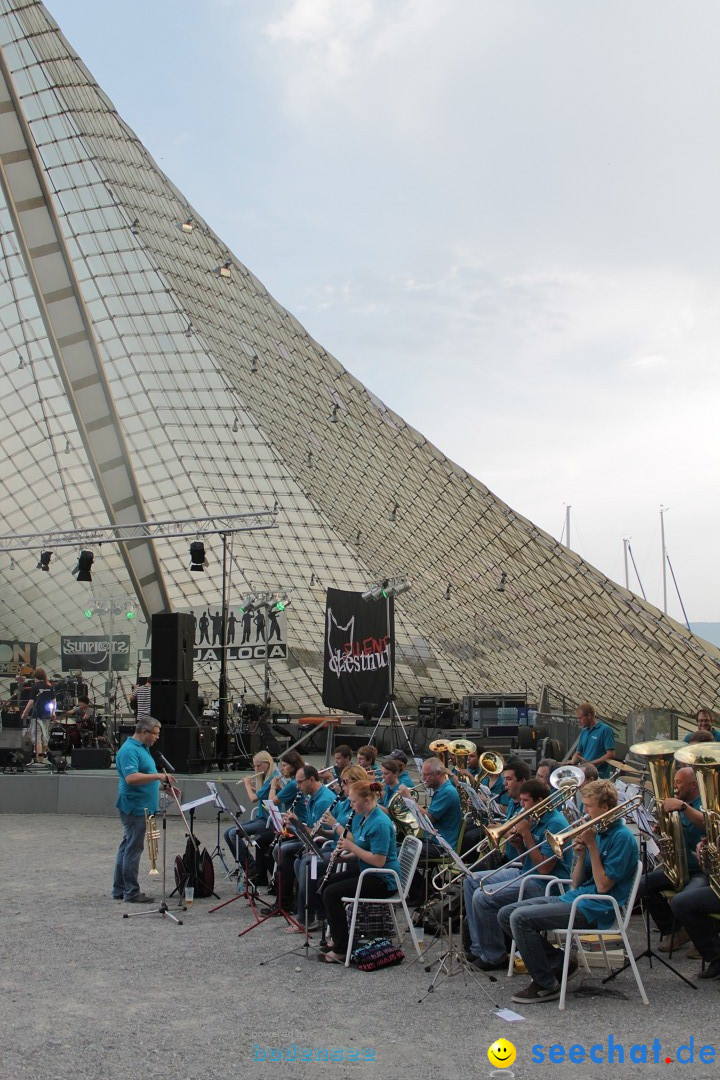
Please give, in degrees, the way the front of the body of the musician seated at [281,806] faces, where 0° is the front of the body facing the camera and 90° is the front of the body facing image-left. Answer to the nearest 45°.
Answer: approximately 90°

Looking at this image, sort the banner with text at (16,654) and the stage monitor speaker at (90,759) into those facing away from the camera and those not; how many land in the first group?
1

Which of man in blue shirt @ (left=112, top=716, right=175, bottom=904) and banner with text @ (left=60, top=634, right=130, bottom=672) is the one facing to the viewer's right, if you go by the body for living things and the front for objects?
the man in blue shirt

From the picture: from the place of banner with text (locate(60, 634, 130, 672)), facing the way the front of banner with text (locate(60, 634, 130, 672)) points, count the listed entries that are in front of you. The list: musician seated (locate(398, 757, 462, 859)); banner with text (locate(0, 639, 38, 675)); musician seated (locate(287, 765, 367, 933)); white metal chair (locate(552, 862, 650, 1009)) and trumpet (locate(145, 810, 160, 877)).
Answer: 4

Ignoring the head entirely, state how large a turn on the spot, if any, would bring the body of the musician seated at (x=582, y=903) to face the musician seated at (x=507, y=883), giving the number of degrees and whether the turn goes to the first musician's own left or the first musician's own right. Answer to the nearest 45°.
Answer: approximately 45° to the first musician's own right

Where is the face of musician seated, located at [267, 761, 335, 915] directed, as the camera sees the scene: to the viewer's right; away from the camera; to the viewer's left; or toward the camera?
to the viewer's left

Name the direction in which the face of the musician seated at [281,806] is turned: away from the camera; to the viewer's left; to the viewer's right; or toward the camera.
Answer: to the viewer's left

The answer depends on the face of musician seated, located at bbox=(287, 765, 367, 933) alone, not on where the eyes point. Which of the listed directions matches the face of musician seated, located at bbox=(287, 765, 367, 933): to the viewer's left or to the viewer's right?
to the viewer's left

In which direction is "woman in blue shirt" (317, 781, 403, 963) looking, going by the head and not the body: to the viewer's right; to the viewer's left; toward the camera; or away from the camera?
to the viewer's left

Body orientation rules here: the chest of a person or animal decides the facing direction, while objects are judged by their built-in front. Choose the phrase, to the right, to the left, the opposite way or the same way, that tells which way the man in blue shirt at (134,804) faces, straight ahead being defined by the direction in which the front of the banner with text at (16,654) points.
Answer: to the left
